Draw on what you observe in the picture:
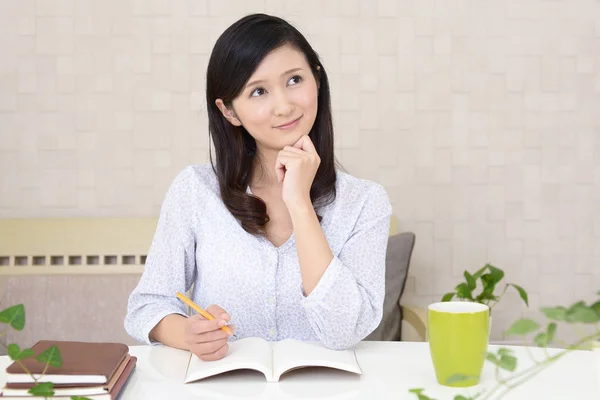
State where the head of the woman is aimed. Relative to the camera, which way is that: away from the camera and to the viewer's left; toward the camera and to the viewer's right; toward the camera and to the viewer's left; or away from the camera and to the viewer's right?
toward the camera and to the viewer's right

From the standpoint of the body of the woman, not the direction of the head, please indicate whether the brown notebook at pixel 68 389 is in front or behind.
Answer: in front

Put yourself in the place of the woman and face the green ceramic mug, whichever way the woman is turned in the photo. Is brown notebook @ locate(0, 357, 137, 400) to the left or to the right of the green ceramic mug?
right

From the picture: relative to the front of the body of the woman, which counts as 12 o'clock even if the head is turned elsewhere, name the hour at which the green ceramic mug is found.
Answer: The green ceramic mug is roughly at 11 o'clock from the woman.

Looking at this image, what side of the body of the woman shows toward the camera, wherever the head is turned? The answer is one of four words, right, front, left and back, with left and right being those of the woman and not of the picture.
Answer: front

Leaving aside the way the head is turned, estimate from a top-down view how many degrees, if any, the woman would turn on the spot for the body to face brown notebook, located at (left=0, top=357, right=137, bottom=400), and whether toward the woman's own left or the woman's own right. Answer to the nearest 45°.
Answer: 0° — they already face it

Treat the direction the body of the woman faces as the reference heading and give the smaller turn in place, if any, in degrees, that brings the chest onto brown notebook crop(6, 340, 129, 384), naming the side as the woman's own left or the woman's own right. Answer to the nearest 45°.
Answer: approximately 45° to the woman's own right
